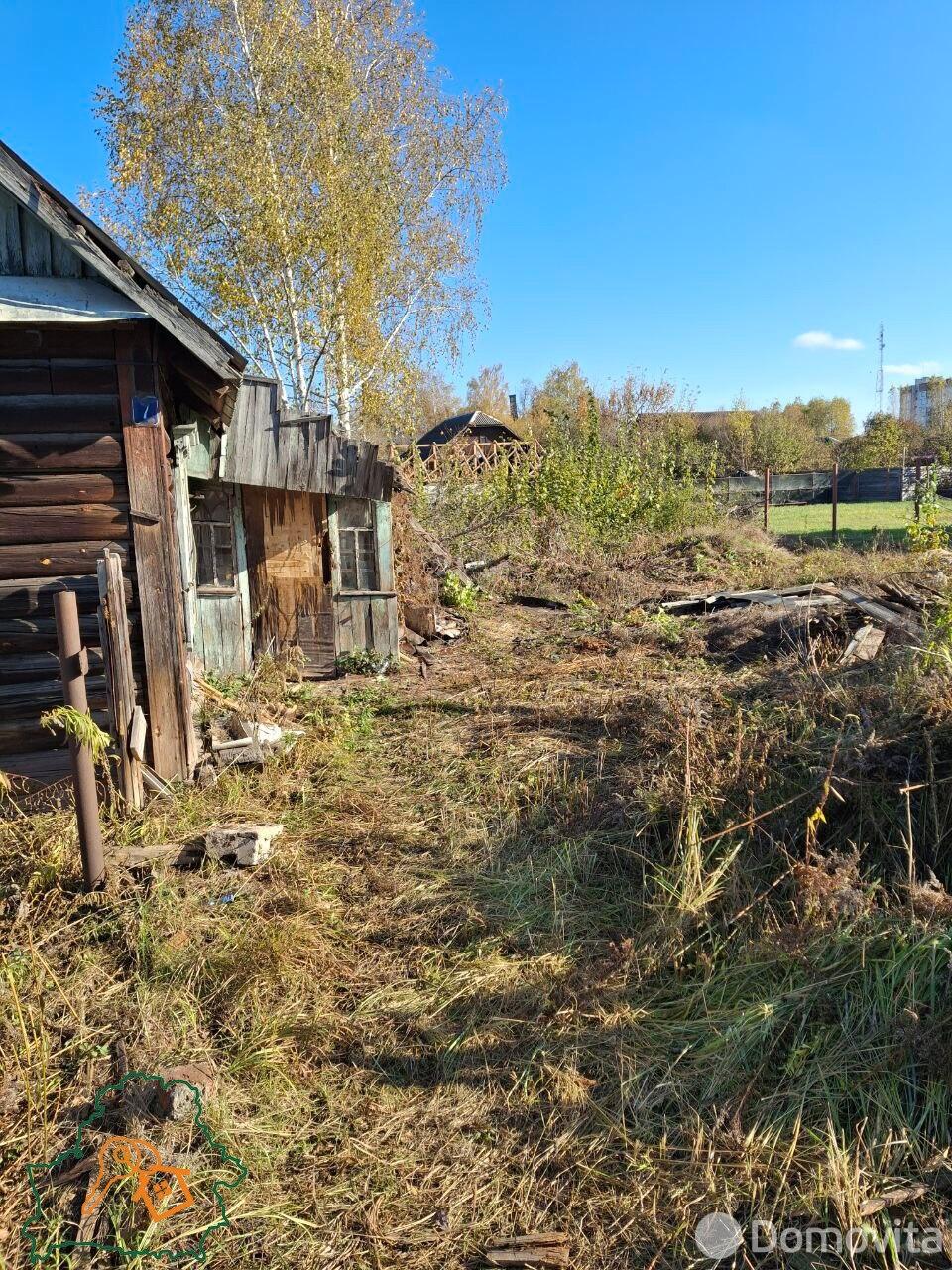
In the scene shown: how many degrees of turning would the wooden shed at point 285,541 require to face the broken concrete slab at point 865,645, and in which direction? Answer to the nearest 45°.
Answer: approximately 45° to its left

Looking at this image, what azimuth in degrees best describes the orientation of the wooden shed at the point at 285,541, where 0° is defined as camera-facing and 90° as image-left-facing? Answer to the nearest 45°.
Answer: approximately 0°

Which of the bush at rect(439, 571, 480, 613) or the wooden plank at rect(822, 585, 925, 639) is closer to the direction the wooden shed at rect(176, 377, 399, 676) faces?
the wooden plank

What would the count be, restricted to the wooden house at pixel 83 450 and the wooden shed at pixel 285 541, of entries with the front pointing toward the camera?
2

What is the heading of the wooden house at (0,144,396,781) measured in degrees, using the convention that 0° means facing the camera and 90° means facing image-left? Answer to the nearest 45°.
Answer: approximately 0°

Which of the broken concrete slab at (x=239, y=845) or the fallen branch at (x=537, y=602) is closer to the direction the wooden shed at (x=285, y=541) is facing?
the broken concrete slab

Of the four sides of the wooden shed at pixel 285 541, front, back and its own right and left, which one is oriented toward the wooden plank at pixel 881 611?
left

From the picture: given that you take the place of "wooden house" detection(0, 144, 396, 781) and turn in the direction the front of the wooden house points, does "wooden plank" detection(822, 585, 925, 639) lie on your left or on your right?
on your left
